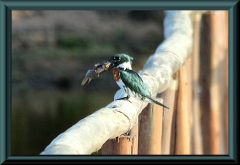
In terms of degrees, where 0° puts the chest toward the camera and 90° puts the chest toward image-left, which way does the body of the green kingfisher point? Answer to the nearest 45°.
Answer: approximately 90°

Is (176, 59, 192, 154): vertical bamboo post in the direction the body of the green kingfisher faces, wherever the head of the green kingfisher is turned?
no

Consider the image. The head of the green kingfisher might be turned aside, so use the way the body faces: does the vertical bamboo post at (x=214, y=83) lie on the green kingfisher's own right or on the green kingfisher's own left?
on the green kingfisher's own right

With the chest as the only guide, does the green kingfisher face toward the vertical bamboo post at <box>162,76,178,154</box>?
no

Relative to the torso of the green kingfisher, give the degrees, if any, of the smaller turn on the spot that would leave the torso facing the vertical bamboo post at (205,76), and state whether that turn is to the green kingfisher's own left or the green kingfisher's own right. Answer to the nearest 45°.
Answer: approximately 90° to the green kingfisher's own right
